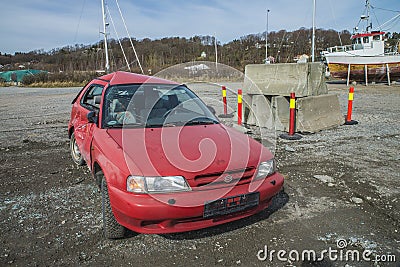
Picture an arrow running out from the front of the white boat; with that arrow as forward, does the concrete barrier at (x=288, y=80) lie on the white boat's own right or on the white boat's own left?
on the white boat's own left

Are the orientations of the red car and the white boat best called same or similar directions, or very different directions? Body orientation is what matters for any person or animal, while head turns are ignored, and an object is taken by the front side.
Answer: very different directions

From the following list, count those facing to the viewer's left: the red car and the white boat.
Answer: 1

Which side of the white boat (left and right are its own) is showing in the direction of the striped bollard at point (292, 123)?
left

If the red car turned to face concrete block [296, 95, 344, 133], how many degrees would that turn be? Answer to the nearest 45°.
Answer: approximately 90° to its left

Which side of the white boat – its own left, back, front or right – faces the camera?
left

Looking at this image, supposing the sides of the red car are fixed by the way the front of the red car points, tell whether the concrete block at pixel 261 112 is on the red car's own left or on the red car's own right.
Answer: on the red car's own left

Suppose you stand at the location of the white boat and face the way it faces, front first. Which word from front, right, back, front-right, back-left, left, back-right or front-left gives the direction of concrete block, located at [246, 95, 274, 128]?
left

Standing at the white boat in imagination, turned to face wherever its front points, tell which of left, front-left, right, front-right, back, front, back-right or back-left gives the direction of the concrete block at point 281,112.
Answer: left
